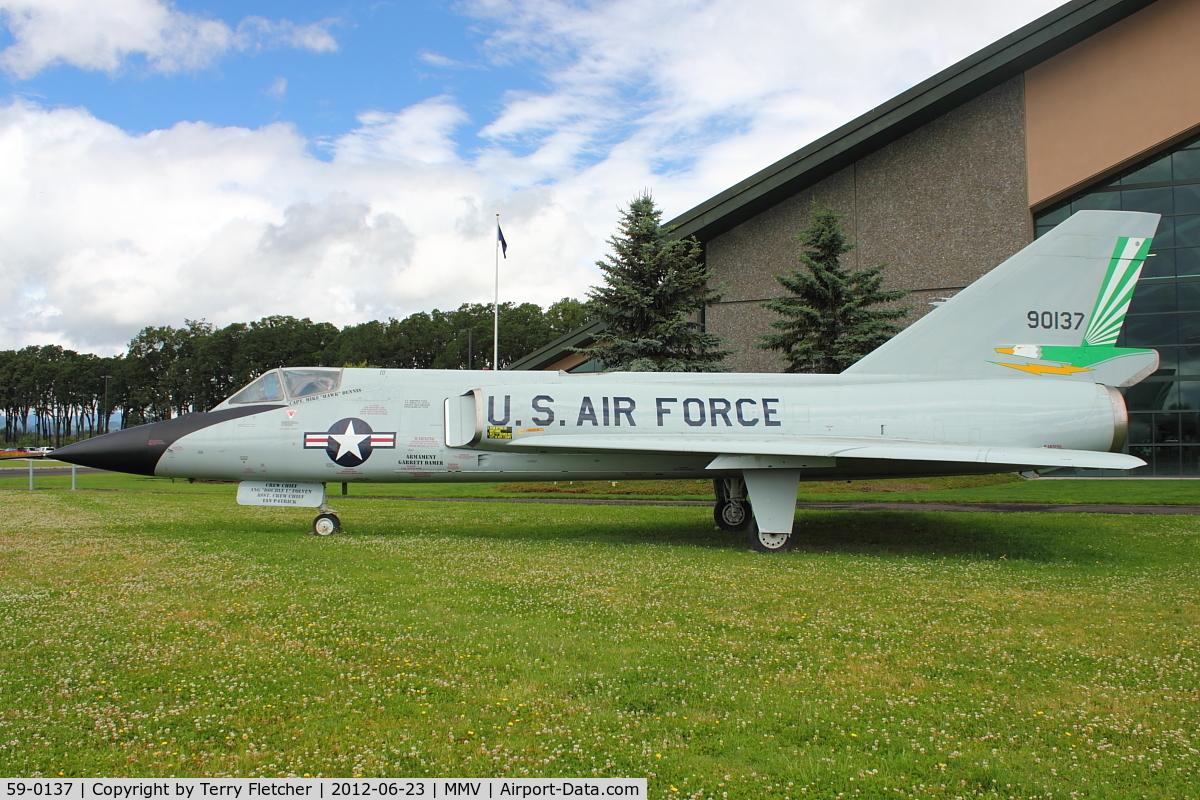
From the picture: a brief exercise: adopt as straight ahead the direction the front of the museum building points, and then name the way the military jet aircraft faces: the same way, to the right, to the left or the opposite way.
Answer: to the right

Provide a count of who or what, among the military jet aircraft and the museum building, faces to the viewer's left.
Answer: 1

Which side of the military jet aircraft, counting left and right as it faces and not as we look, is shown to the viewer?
left

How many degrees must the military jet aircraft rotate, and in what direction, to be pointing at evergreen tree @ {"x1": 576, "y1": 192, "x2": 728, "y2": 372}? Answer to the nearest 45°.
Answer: approximately 90° to its right

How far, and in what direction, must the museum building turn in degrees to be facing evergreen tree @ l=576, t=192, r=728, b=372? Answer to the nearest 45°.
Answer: approximately 45° to its right

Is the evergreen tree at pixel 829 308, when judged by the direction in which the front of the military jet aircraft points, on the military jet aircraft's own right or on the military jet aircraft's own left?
on the military jet aircraft's own right

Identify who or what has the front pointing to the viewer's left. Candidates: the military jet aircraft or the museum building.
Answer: the military jet aircraft

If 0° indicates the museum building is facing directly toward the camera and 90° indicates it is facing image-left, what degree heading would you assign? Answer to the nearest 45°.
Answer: approximately 0°
